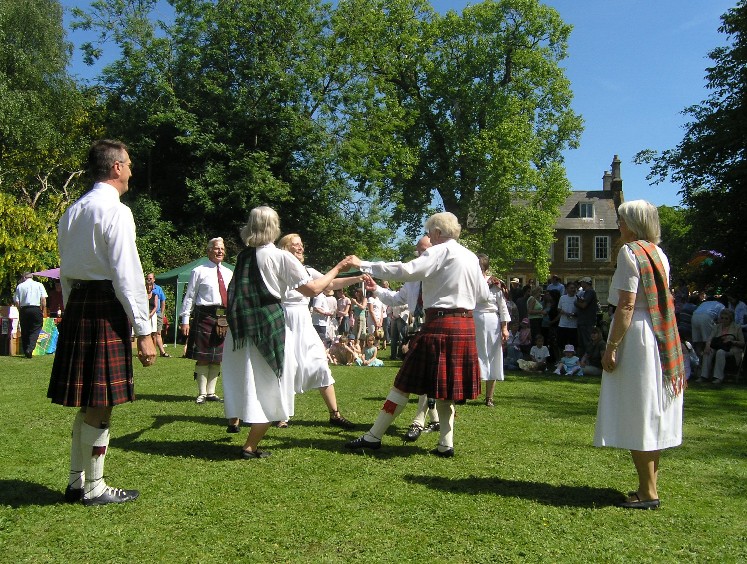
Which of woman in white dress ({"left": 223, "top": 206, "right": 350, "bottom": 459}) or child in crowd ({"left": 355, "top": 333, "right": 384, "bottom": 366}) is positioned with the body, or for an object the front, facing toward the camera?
the child in crowd

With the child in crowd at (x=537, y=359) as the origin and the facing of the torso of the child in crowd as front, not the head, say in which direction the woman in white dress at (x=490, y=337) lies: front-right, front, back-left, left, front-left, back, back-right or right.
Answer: front-left

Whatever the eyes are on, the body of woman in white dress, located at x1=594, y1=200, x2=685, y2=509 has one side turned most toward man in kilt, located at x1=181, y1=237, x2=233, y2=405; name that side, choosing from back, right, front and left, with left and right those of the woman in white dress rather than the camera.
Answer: front

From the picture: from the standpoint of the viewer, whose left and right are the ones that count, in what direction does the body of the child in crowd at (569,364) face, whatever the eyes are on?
facing the viewer

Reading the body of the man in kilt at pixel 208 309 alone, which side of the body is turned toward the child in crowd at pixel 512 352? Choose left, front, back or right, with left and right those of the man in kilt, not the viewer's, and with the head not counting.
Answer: left

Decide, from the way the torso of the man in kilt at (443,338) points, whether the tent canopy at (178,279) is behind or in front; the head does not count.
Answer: in front

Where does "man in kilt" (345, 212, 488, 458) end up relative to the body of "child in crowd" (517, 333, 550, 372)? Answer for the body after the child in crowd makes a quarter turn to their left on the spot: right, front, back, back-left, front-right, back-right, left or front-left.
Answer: front-right

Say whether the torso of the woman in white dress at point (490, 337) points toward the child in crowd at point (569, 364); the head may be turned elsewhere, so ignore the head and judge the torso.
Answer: no

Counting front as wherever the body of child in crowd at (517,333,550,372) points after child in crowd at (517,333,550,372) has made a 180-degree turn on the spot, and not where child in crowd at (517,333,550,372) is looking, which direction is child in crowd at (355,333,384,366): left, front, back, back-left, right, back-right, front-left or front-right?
back-left

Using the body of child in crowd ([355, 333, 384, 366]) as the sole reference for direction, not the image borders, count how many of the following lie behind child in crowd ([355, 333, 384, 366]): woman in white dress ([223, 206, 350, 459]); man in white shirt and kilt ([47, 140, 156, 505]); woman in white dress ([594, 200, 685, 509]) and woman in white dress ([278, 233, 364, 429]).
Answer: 0

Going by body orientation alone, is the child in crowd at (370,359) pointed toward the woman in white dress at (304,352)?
yes

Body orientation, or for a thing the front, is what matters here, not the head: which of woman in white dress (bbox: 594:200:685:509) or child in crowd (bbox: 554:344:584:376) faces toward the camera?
the child in crowd

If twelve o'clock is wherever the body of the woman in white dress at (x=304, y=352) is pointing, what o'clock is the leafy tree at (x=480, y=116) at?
The leafy tree is roughly at 8 o'clock from the woman in white dress.

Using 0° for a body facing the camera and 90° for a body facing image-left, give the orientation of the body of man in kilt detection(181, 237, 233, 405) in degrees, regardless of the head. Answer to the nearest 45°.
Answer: approximately 315°

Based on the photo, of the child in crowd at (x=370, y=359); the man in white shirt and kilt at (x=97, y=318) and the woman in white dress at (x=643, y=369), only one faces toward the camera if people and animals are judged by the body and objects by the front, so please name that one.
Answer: the child in crowd

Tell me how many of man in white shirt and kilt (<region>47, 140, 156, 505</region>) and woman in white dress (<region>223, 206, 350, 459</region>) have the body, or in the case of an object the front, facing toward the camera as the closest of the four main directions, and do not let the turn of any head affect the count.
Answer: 0

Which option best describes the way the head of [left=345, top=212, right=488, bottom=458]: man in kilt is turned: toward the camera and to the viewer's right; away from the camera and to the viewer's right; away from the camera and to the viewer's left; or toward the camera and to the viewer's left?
away from the camera and to the viewer's left

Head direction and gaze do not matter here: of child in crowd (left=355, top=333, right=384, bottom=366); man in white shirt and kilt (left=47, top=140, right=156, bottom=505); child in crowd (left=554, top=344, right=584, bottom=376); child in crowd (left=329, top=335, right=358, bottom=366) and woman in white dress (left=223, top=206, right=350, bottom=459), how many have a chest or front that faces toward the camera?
3

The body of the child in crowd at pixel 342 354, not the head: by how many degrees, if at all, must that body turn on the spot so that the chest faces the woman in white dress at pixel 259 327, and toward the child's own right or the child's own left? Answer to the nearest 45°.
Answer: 0° — they already face them

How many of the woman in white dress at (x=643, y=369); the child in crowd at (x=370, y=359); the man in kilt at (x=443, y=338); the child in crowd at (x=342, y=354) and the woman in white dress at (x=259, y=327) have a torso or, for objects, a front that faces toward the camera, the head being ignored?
2

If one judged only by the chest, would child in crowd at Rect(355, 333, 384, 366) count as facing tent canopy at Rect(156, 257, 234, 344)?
no

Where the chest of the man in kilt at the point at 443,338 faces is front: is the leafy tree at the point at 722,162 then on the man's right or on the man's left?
on the man's right

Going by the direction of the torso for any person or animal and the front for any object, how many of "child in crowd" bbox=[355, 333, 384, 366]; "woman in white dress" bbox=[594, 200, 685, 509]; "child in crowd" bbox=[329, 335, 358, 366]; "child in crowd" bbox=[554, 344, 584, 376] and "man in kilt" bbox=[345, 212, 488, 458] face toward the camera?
3
